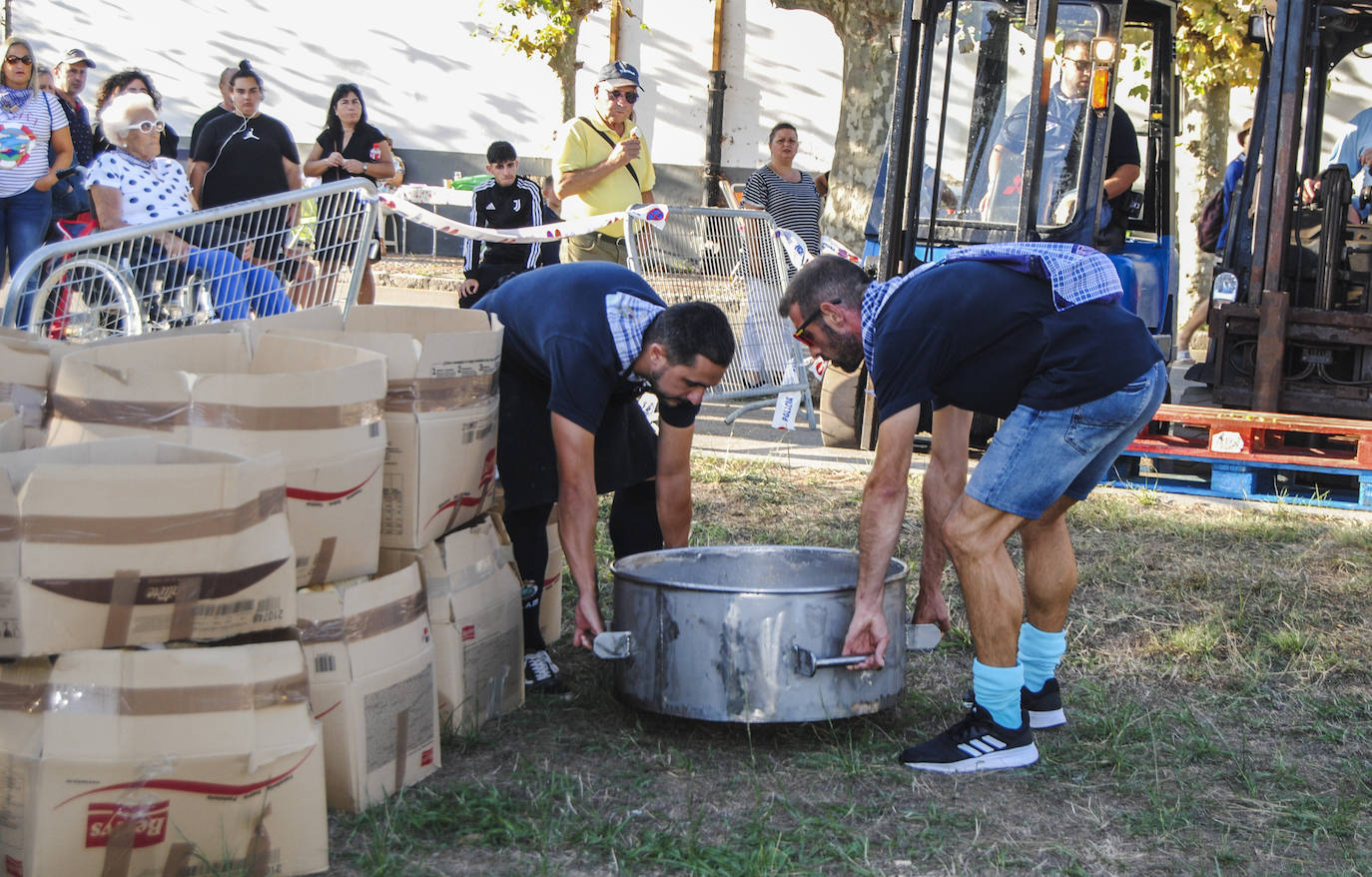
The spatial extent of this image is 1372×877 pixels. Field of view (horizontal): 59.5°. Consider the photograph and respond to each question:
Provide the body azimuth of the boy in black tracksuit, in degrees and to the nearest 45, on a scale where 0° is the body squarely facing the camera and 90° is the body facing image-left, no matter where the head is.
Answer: approximately 0°

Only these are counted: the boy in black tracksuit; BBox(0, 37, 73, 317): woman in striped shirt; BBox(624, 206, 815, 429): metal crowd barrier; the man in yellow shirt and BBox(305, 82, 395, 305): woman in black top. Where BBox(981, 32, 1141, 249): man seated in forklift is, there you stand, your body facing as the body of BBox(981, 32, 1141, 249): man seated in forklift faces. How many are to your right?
5

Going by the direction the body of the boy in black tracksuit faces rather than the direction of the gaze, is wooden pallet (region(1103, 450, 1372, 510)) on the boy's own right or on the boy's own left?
on the boy's own left

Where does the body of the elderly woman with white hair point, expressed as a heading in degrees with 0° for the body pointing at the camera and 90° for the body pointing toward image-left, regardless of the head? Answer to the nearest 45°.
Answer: approximately 315°

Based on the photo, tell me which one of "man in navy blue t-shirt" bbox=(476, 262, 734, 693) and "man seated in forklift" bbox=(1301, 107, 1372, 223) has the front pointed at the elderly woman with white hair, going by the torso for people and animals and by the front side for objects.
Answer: the man seated in forklift

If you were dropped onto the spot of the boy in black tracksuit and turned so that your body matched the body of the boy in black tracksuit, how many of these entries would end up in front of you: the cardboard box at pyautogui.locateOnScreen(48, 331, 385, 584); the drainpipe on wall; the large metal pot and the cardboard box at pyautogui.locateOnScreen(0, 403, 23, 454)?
3

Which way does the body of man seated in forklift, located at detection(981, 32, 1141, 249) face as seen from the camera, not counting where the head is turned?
toward the camera

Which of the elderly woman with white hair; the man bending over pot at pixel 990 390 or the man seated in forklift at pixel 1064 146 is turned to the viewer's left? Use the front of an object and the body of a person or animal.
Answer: the man bending over pot

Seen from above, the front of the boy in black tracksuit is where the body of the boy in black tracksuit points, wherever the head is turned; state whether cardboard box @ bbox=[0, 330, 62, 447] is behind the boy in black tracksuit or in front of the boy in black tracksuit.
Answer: in front

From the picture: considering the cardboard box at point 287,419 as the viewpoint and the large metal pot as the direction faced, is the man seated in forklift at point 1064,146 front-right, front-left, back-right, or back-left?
front-left

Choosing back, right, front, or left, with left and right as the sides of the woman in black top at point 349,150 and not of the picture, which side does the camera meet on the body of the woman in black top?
front

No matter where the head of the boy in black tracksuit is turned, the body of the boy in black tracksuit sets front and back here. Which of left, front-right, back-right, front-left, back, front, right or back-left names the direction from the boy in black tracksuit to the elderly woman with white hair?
front-right

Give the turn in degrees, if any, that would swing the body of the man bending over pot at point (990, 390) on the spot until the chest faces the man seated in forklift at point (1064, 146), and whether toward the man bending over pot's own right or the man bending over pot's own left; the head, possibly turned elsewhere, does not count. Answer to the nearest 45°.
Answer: approximately 90° to the man bending over pot's own right

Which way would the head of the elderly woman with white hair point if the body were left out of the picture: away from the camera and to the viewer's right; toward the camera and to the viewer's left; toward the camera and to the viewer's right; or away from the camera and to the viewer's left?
toward the camera and to the viewer's right

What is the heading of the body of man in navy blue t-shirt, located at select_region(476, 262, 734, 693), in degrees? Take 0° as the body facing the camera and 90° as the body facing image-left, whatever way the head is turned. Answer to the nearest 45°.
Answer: approximately 315°

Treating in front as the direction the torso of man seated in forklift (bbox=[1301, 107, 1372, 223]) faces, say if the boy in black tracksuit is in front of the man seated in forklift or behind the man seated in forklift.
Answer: in front

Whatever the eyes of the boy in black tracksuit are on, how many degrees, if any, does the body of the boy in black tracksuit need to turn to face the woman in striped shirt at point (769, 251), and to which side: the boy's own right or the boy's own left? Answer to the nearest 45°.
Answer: approximately 90° to the boy's own left

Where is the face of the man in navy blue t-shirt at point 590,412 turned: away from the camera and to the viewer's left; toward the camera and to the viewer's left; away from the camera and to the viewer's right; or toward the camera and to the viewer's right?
toward the camera and to the viewer's right

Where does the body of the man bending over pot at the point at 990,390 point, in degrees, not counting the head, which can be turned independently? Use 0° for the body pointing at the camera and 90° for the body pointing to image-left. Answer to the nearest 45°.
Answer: approximately 90°
